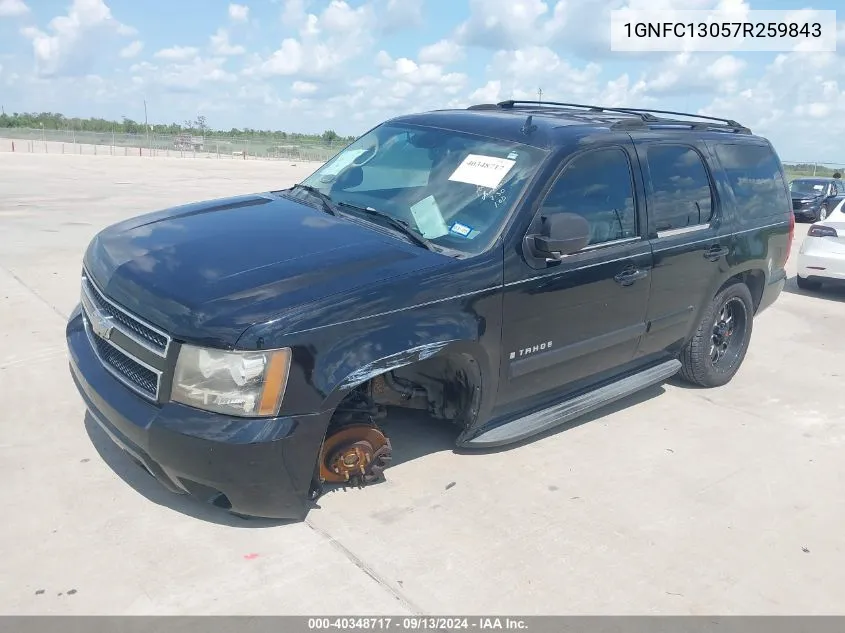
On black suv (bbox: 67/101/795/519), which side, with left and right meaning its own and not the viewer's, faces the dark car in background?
back

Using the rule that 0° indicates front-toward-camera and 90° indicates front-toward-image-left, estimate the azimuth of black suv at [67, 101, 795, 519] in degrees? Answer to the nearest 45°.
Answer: approximately 45°

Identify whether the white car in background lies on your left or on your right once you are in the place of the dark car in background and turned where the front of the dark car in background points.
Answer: on your left

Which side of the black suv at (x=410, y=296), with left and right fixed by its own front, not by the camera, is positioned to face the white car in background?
back

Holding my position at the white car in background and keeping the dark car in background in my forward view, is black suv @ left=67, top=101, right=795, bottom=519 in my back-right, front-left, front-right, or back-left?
back-left
